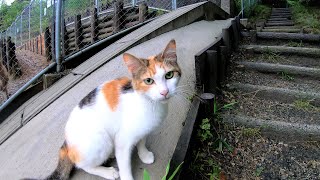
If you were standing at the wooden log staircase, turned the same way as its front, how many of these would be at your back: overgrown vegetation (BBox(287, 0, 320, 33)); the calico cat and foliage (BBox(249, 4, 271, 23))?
2

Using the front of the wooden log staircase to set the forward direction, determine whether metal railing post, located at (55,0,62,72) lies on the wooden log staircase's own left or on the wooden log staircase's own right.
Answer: on the wooden log staircase's own right

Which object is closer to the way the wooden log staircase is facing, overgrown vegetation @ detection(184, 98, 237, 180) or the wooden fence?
the overgrown vegetation

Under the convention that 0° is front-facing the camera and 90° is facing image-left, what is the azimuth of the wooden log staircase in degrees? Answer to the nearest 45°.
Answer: approximately 0°

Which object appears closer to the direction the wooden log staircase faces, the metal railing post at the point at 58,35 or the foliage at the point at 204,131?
the foliage

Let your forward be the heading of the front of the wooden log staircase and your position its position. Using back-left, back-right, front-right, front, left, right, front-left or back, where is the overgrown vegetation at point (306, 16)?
back

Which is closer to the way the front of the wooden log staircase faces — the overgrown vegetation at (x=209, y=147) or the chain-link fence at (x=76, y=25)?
the overgrown vegetation
